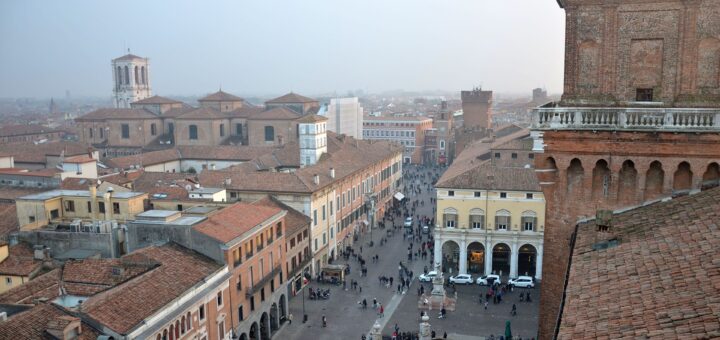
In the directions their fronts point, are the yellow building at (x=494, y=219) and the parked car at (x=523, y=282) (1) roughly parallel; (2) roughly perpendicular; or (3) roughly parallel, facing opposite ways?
roughly perpendicular

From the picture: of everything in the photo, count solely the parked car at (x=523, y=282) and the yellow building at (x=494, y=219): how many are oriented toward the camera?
1

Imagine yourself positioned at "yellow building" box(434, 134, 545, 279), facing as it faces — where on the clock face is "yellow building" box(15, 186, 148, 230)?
"yellow building" box(15, 186, 148, 230) is roughly at 2 o'clock from "yellow building" box(434, 134, 545, 279).

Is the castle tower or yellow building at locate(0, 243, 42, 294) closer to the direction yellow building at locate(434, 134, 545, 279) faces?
the castle tower

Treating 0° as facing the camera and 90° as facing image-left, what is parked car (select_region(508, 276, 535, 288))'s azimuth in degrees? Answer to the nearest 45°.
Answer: approximately 90°

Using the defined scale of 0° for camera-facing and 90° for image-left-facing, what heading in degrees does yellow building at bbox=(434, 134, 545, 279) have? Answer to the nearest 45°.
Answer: approximately 0°

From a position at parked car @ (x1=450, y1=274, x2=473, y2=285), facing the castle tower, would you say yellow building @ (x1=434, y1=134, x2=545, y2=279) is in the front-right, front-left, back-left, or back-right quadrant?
back-left

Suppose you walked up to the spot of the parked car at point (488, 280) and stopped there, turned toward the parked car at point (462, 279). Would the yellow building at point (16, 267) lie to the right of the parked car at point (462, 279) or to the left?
left

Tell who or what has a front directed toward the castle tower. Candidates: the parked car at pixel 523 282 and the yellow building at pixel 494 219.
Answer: the yellow building
